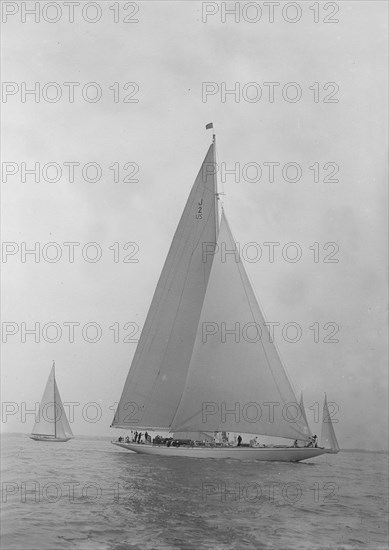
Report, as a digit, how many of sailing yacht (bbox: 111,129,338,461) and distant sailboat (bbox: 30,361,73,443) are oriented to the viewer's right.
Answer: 2

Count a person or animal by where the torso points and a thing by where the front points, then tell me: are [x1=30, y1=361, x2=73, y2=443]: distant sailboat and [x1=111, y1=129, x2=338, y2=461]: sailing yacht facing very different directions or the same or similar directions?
same or similar directions

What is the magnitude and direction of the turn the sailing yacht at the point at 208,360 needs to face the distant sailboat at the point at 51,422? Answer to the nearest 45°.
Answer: approximately 135° to its left

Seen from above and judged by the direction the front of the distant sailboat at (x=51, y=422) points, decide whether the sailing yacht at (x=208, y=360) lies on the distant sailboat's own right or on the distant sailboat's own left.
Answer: on the distant sailboat's own right

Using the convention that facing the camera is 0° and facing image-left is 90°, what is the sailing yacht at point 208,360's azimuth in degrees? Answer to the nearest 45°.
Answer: approximately 270°

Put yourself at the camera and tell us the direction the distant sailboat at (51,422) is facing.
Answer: facing to the right of the viewer
